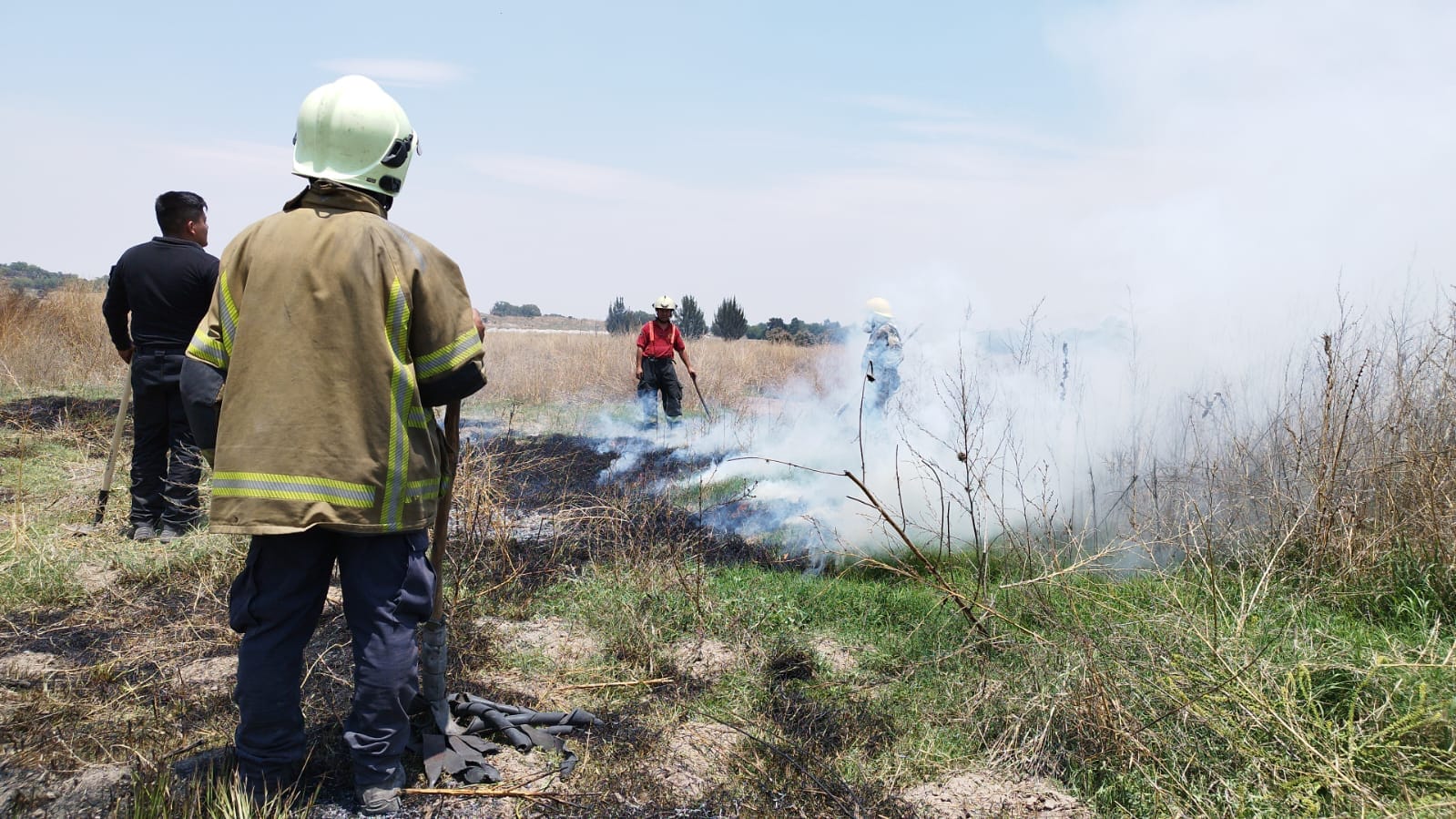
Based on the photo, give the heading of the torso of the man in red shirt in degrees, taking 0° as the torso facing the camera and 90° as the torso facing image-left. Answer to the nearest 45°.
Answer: approximately 0°

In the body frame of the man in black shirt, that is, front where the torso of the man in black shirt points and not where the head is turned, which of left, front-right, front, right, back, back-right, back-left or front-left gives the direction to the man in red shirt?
front-right

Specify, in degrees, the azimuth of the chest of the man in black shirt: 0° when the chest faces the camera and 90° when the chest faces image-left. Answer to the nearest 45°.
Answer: approximately 180°

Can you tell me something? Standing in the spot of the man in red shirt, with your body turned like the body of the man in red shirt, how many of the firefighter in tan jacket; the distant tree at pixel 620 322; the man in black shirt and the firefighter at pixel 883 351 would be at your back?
1

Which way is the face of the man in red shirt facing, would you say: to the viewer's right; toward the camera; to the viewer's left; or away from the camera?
toward the camera

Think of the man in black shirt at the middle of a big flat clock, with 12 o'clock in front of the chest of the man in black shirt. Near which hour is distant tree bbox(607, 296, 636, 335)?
The distant tree is roughly at 1 o'clock from the man in black shirt.

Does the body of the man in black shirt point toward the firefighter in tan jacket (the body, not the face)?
no

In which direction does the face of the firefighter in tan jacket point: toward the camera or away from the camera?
away from the camera

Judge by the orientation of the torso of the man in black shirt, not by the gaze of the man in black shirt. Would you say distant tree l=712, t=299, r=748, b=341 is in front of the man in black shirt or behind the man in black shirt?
in front

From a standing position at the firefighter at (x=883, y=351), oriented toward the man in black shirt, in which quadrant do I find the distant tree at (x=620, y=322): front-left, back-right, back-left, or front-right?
back-right

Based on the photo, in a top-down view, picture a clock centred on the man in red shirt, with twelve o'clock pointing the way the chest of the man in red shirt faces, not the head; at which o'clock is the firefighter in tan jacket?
The firefighter in tan jacket is roughly at 12 o'clock from the man in red shirt.

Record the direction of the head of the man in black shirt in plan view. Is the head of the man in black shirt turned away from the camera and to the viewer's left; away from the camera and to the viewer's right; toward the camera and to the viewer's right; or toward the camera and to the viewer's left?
away from the camera and to the viewer's right

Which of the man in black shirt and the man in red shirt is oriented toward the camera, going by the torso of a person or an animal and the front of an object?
the man in red shirt

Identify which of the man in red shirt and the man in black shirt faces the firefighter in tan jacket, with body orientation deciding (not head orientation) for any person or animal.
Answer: the man in red shirt
